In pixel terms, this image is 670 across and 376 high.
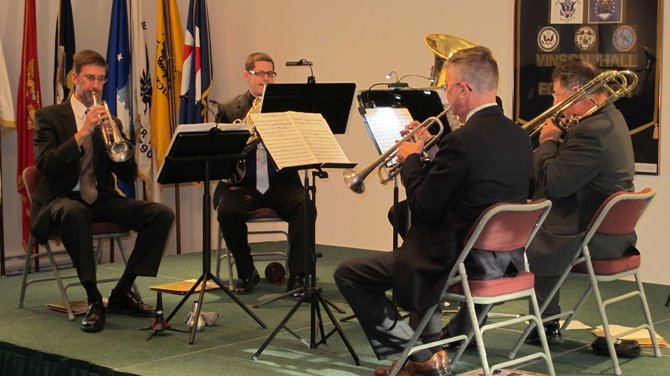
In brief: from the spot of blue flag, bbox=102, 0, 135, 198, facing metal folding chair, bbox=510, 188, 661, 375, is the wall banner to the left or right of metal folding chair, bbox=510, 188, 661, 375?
left

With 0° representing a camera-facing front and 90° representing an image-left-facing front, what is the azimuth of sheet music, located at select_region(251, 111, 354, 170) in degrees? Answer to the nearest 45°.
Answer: approximately 315°

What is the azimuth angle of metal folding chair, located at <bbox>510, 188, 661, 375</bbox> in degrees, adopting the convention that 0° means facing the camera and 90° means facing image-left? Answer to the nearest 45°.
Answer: approximately 135°

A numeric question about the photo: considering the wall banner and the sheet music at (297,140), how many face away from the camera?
0

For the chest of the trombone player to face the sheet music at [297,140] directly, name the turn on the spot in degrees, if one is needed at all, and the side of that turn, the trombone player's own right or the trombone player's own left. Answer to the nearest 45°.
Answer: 0° — they already face it

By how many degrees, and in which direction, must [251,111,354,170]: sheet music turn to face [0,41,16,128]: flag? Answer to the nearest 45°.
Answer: approximately 180°

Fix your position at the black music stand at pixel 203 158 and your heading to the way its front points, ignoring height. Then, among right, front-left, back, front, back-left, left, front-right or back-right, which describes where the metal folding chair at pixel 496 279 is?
back

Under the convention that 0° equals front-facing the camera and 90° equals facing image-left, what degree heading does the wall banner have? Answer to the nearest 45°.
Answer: approximately 0°

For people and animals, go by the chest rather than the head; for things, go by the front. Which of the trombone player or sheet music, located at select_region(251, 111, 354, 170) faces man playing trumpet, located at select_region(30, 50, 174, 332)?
the trombone player

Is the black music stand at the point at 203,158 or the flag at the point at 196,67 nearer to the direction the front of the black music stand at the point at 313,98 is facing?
the flag

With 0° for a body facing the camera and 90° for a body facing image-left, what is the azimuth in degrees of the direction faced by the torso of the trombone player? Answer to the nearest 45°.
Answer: approximately 90°

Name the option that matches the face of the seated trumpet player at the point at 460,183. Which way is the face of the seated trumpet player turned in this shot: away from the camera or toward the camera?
away from the camera

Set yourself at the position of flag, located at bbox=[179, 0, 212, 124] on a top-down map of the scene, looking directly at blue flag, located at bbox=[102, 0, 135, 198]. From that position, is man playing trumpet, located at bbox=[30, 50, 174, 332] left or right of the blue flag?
left

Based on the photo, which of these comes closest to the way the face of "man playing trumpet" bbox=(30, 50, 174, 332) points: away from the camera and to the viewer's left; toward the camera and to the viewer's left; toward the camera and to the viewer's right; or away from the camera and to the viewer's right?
toward the camera and to the viewer's right
